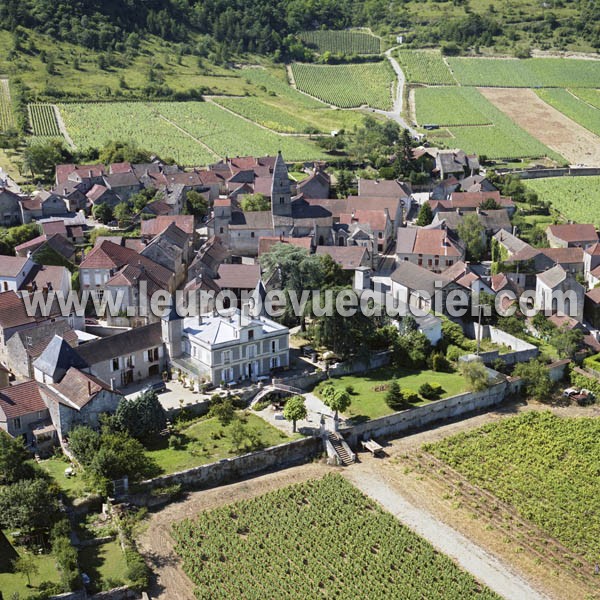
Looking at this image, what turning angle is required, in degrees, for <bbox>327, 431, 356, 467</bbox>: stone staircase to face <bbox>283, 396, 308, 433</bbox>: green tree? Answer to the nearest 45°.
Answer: approximately 135° to its right

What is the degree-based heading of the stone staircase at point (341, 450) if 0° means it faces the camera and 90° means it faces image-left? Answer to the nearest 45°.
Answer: approximately 315°

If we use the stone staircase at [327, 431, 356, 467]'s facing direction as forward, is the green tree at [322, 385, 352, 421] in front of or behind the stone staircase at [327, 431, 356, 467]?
behind

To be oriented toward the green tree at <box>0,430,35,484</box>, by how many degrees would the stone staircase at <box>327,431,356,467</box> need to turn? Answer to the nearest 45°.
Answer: approximately 90° to its right

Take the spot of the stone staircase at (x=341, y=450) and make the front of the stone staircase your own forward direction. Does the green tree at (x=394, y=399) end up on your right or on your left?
on your left

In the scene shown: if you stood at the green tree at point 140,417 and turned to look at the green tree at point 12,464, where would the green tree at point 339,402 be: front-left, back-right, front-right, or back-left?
back-left

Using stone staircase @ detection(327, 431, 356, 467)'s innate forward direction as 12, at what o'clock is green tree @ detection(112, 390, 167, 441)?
The green tree is roughly at 4 o'clock from the stone staircase.

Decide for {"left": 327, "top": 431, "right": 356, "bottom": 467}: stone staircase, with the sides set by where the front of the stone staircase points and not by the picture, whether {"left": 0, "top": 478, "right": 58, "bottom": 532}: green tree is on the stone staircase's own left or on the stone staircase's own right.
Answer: on the stone staircase's own right
